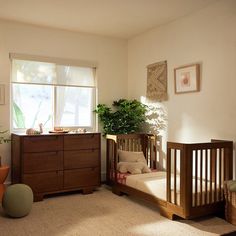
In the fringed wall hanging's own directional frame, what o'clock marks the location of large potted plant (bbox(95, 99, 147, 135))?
The large potted plant is roughly at 2 o'clock from the fringed wall hanging.

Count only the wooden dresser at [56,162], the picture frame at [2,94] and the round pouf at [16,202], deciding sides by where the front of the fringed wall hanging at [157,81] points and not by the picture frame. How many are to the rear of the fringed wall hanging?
0

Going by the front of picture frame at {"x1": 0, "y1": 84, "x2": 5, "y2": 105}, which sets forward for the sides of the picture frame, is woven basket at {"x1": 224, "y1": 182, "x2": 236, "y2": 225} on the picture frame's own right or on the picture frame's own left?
on the picture frame's own left

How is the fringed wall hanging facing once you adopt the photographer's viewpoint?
facing the viewer and to the left of the viewer

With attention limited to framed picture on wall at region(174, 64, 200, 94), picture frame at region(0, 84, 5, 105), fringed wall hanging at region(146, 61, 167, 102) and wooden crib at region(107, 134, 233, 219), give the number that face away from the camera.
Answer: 0

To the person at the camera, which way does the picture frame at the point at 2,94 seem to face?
facing the viewer

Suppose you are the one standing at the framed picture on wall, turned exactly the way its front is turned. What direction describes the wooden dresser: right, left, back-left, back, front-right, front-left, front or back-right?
front-right

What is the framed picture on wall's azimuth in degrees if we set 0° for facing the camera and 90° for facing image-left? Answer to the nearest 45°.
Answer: approximately 45°

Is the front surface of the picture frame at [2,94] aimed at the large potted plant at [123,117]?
no

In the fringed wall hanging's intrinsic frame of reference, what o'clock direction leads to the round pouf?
The round pouf is roughly at 12 o'clock from the fringed wall hanging.
